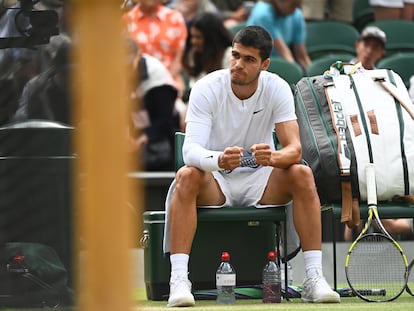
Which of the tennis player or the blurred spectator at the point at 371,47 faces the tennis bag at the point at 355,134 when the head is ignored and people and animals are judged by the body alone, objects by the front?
the blurred spectator

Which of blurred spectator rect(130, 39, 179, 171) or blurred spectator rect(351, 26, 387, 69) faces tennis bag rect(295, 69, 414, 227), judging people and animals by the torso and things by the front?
blurred spectator rect(351, 26, 387, 69)

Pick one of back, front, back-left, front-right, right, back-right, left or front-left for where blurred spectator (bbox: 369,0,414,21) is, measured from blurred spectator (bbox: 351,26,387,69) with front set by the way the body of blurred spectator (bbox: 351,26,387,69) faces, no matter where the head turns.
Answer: back

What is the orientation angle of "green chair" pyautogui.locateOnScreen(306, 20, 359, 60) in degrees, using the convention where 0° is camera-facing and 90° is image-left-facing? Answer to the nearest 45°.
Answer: approximately 0°

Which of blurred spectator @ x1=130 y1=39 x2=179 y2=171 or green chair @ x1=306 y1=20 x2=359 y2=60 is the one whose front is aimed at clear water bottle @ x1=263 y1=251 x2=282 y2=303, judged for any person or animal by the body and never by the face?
the green chair

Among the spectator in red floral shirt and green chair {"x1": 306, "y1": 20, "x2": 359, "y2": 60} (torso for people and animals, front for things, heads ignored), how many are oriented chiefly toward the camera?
2
